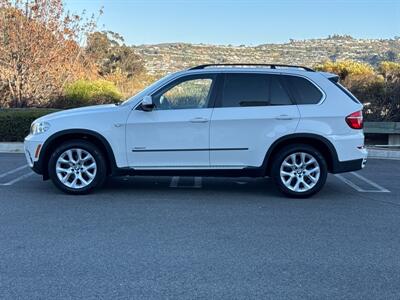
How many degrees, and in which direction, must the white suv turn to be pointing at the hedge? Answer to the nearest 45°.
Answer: approximately 45° to its right

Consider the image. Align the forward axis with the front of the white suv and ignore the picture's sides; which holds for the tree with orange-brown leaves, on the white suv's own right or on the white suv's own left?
on the white suv's own right

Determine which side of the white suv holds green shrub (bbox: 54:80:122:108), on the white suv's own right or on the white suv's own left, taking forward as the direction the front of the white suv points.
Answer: on the white suv's own right

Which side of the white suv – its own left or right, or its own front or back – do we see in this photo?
left
